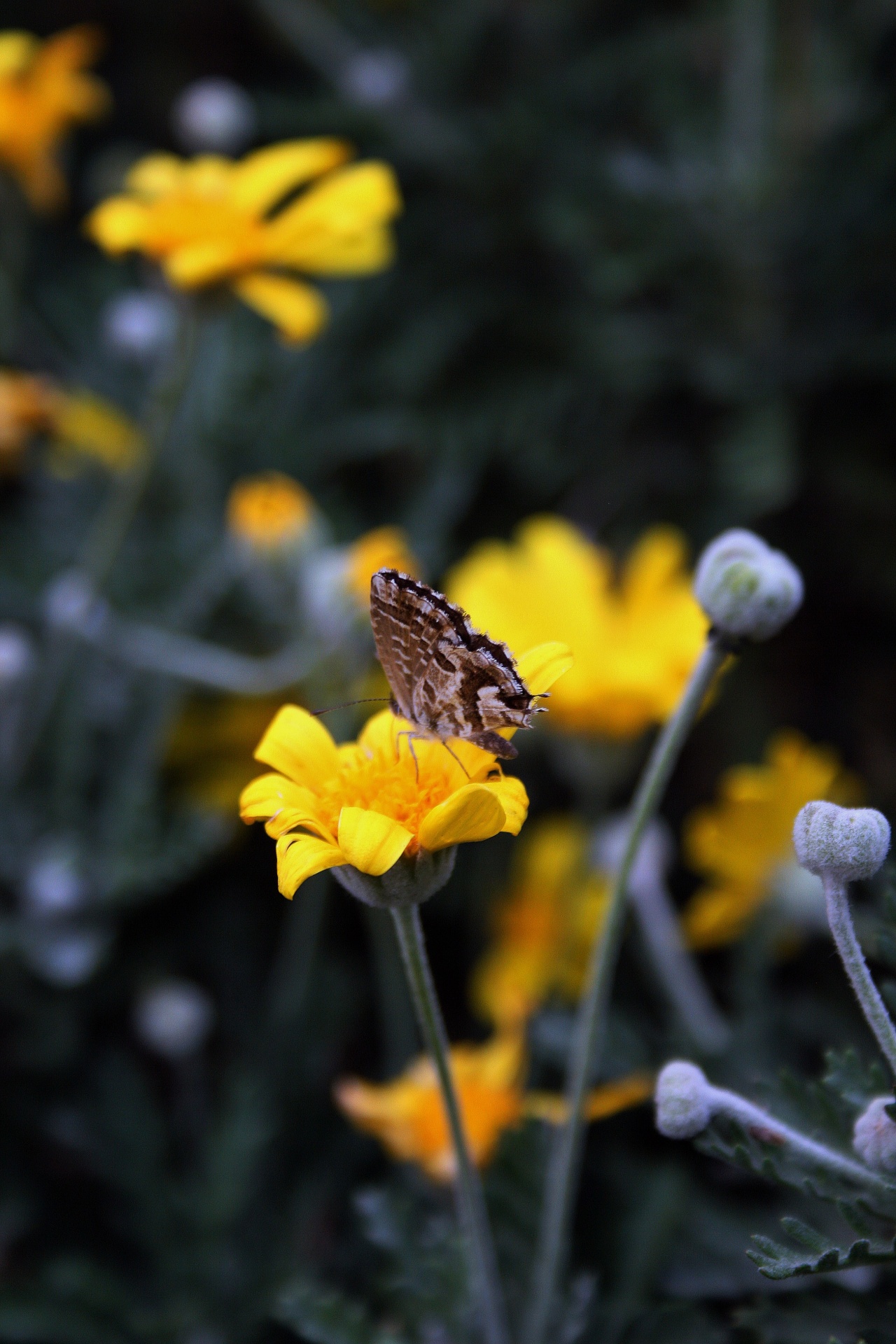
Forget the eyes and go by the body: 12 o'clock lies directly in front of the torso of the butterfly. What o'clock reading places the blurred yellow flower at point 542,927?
The blurred yellow flower is roughly at 3 o'clock from the butterfly.

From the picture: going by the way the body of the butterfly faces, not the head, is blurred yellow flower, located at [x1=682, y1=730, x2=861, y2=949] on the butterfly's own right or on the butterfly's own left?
on the butterfly's own right
